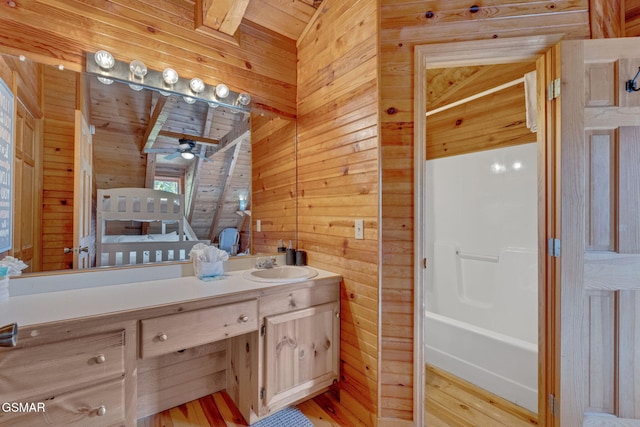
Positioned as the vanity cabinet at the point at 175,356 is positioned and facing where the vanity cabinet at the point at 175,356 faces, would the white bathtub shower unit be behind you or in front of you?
in front

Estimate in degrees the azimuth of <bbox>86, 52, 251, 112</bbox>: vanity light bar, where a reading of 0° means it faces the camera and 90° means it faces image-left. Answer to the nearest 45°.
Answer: approximately 315°

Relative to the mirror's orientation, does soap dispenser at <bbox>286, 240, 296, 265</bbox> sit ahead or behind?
ahead

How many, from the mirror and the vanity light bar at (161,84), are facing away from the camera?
0

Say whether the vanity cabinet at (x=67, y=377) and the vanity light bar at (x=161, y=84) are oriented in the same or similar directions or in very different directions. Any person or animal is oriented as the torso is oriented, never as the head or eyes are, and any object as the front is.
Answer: same or similar directions

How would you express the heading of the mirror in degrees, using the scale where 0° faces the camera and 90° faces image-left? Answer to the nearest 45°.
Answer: approximately 315°

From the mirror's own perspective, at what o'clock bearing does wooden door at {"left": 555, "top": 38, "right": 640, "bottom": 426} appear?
The wooden door is roughly at 10 o'clock from the mirror.

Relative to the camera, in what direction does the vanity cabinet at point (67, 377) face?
facing the viewer and to the right of the viewer

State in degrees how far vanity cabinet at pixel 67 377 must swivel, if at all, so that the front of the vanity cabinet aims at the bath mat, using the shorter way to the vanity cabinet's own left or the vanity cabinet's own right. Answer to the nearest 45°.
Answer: approximately 45° to the vanity cabinet's own left
